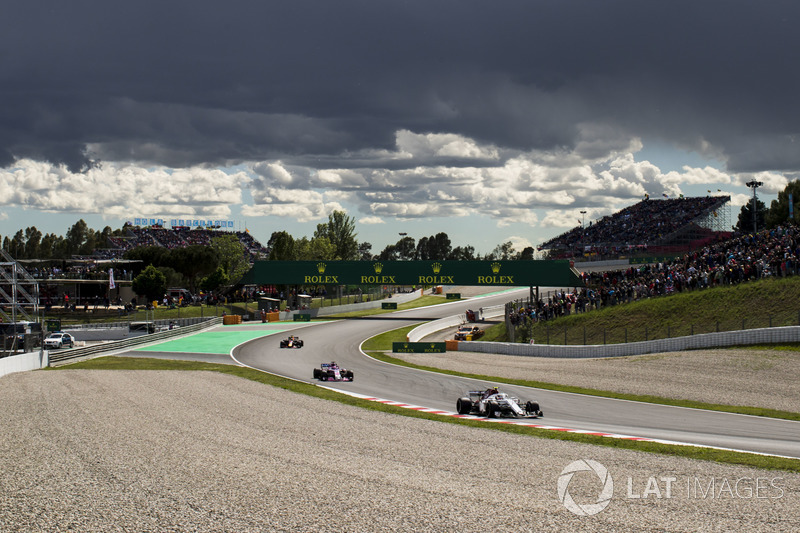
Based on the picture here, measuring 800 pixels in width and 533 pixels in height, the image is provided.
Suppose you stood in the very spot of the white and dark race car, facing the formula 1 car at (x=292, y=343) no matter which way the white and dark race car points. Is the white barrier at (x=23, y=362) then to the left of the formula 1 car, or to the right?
left

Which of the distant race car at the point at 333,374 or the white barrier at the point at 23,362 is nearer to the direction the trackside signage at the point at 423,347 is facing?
the distant race car

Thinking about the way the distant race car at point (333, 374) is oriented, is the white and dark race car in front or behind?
in front

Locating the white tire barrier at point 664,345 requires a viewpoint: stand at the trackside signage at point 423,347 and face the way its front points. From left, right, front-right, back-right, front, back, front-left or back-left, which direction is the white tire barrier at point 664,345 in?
front-left

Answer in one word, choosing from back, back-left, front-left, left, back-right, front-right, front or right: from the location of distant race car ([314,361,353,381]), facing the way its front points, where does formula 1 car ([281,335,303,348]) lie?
back-left

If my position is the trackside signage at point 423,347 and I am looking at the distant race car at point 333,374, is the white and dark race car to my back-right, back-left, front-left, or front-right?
front-left

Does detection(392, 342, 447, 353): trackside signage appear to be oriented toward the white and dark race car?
yes

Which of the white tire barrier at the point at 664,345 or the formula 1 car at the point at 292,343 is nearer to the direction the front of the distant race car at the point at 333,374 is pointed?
the white tire barrier

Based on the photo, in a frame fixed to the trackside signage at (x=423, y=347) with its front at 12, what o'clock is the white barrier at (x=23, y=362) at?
The white barrier is roughly at 2 o'clock from the trackside signage.

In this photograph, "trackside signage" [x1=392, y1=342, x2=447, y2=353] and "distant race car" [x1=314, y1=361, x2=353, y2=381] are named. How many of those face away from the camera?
0

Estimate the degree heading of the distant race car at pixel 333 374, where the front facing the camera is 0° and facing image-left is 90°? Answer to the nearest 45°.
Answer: approximately 315°

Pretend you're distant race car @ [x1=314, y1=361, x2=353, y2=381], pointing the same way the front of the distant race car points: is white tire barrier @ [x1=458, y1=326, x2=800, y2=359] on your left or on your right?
on your left

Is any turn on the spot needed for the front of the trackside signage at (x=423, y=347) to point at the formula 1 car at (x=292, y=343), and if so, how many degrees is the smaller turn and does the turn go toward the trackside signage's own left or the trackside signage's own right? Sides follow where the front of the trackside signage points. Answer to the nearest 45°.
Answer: approximately 90° to the trackside signage's own right

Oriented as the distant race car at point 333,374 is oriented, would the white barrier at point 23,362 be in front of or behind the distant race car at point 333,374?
behind

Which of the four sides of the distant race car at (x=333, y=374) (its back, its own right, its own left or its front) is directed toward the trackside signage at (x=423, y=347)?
left

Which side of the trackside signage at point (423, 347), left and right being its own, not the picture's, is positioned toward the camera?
front
